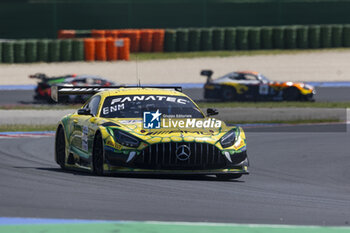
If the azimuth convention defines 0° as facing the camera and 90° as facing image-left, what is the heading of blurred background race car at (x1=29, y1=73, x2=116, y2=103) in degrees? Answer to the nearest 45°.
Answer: approximately 270°

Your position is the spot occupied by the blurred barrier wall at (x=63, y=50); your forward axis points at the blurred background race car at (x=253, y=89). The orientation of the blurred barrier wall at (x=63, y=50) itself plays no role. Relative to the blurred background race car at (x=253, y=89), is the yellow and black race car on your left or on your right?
right

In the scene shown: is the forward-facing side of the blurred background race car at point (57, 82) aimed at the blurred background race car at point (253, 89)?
yes

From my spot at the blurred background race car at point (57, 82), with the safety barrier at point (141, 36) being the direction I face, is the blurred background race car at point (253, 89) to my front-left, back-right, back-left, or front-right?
front-right

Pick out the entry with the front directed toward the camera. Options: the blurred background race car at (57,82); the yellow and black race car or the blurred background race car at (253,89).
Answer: the yellow and black race car

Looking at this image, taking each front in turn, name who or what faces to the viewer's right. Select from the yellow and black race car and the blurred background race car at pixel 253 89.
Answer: the blurred background race car

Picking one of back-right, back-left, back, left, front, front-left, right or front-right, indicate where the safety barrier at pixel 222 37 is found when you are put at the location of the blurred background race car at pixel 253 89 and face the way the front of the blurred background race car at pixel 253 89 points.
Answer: left

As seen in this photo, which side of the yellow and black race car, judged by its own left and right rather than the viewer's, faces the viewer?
front

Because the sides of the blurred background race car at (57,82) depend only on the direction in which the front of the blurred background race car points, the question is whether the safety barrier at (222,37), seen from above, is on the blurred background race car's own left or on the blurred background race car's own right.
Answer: on the blurred background race car's own left

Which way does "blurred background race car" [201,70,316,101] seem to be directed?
to the viewer's right

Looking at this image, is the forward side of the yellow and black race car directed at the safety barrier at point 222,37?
no

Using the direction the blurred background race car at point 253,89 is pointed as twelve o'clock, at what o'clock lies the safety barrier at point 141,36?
The safety barrier is roughly at 8 o'clock from the blurred background race car.

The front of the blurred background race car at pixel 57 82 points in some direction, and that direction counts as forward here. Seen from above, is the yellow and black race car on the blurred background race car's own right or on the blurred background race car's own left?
on the blurred background race car's own right

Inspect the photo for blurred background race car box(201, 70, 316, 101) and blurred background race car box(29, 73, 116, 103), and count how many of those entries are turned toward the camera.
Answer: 0

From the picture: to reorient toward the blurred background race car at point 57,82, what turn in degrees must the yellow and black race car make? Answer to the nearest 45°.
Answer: approximately 180°

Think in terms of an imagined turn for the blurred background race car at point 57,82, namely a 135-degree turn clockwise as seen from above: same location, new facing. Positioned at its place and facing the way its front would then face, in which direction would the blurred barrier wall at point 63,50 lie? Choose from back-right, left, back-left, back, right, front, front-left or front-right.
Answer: back-right

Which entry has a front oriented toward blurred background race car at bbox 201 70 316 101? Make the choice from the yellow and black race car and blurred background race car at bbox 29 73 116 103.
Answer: blurred background race car at bbox 29 73 116 103

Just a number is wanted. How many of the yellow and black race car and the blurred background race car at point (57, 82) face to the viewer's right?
1

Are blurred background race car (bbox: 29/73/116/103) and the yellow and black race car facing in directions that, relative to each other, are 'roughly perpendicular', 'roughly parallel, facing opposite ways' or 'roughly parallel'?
roughly perpendicular
